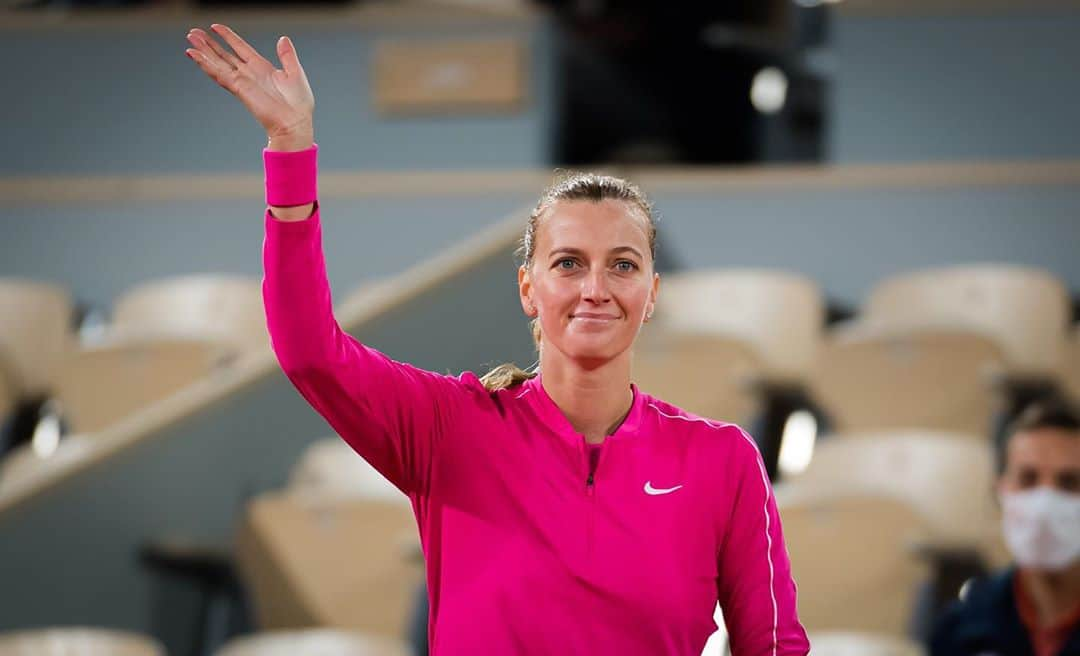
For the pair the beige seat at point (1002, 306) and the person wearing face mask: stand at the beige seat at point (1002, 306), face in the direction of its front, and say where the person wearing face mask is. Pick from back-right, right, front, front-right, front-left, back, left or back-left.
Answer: front

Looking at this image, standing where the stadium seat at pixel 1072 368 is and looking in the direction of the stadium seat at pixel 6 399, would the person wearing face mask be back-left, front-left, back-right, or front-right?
front-left

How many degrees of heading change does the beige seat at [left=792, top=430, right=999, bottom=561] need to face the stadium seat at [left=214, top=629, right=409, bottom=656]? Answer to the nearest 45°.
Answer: approximately 45° to its right

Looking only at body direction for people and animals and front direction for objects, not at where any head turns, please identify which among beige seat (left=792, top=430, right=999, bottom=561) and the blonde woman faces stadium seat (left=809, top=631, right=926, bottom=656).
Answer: the beige seat

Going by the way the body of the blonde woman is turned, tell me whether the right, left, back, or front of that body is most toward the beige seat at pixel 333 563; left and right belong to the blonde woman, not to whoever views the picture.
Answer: back

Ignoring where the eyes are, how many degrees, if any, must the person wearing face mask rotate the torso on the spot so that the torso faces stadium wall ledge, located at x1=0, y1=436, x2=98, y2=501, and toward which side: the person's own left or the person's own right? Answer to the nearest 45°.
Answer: approximately 90° to the person's own right

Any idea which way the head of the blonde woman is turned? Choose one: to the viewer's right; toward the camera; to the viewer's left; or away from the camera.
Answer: toward the camera

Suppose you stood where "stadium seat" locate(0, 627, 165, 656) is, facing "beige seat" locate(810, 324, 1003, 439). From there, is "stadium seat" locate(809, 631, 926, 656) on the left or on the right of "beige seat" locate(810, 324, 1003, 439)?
right

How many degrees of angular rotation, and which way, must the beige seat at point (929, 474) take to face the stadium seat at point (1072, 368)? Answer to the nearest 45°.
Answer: approximately 180°

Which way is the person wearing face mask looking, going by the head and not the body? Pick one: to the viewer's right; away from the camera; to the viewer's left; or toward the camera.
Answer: toward the camera

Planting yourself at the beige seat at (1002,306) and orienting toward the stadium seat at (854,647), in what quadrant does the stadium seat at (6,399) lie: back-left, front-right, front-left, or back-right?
front-right

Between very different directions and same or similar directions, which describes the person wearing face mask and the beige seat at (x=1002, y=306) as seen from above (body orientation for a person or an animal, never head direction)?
same or similar directions

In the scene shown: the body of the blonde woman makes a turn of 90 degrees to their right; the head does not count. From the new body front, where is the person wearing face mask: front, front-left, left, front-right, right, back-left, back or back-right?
back-right

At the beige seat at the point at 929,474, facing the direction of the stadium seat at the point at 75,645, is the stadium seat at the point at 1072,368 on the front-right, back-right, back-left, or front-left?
back-right

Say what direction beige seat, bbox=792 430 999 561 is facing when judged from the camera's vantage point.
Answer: facing the viewer

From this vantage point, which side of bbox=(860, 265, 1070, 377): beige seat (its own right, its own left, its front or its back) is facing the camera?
front
